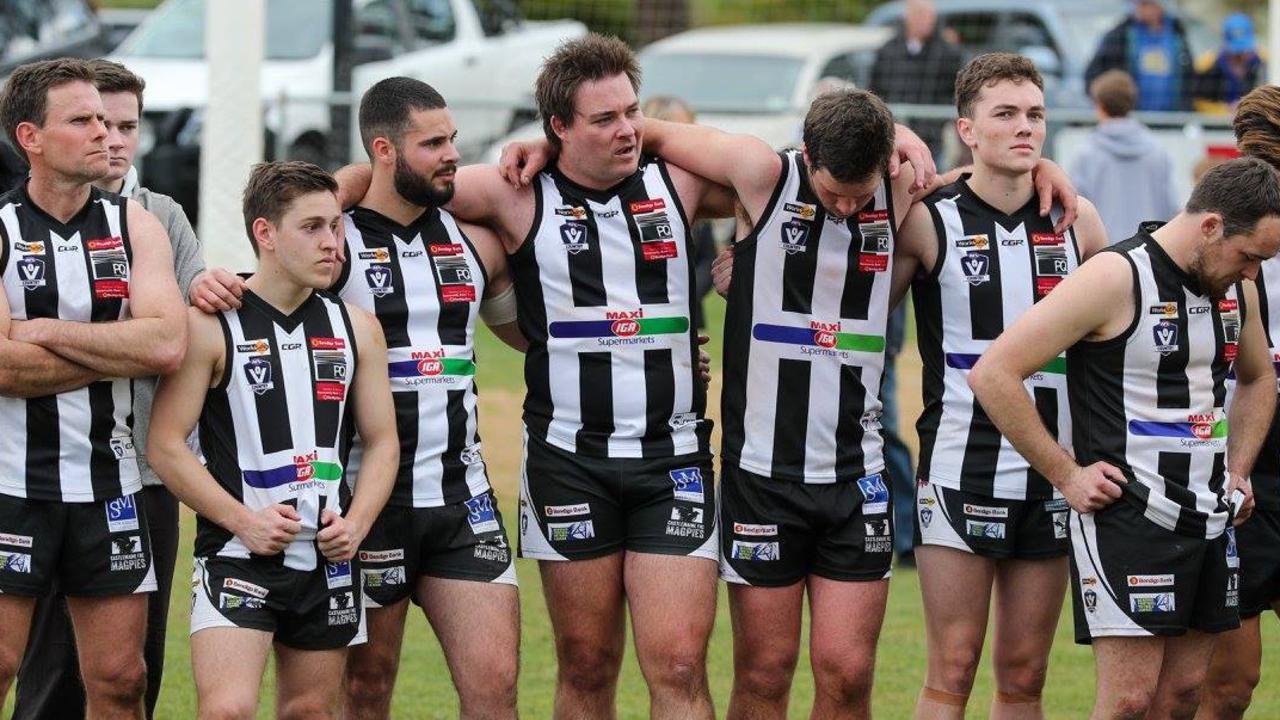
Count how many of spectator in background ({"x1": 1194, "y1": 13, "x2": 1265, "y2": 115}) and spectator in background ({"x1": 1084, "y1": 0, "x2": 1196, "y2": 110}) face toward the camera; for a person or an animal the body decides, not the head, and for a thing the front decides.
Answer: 2

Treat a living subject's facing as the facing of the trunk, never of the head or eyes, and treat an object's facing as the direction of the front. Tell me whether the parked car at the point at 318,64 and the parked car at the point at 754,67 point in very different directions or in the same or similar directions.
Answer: same or similar directions

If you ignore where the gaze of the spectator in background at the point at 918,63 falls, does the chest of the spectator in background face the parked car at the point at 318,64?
no

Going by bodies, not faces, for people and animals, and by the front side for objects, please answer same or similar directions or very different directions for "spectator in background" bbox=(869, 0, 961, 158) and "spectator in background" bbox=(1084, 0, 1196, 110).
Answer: same or similar directions

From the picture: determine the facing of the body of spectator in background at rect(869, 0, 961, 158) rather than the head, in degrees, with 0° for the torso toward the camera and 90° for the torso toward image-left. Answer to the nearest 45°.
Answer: approximately 0°

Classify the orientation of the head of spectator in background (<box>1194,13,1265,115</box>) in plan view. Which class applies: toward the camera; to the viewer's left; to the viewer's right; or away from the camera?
toward the camera

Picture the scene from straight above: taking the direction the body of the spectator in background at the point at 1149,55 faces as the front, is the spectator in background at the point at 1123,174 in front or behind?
in front

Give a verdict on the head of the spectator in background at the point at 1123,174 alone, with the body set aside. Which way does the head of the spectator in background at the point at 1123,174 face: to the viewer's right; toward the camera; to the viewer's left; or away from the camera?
away from the camera

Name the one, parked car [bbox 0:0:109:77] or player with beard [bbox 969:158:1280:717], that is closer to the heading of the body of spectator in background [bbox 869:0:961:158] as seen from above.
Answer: the player with beard

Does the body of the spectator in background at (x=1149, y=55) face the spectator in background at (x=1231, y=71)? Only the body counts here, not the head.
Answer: no

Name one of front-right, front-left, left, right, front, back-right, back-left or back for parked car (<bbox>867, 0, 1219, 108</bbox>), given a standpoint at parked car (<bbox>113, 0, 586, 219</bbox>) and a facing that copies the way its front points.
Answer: back-left

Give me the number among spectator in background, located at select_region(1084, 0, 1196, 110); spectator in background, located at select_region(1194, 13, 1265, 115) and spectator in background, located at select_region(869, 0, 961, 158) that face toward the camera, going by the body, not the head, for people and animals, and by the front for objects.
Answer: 3

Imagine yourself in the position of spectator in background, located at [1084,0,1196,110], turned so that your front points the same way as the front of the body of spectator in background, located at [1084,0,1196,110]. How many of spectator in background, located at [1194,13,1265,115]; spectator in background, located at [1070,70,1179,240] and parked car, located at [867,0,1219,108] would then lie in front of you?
1

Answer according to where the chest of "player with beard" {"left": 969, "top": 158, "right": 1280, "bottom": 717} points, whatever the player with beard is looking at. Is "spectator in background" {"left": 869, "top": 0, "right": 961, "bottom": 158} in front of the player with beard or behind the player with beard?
behind

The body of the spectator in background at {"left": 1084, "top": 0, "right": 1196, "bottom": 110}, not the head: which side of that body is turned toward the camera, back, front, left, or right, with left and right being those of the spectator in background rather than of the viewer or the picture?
front

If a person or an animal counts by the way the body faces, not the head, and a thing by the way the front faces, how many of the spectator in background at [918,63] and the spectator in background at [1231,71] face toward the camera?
2
